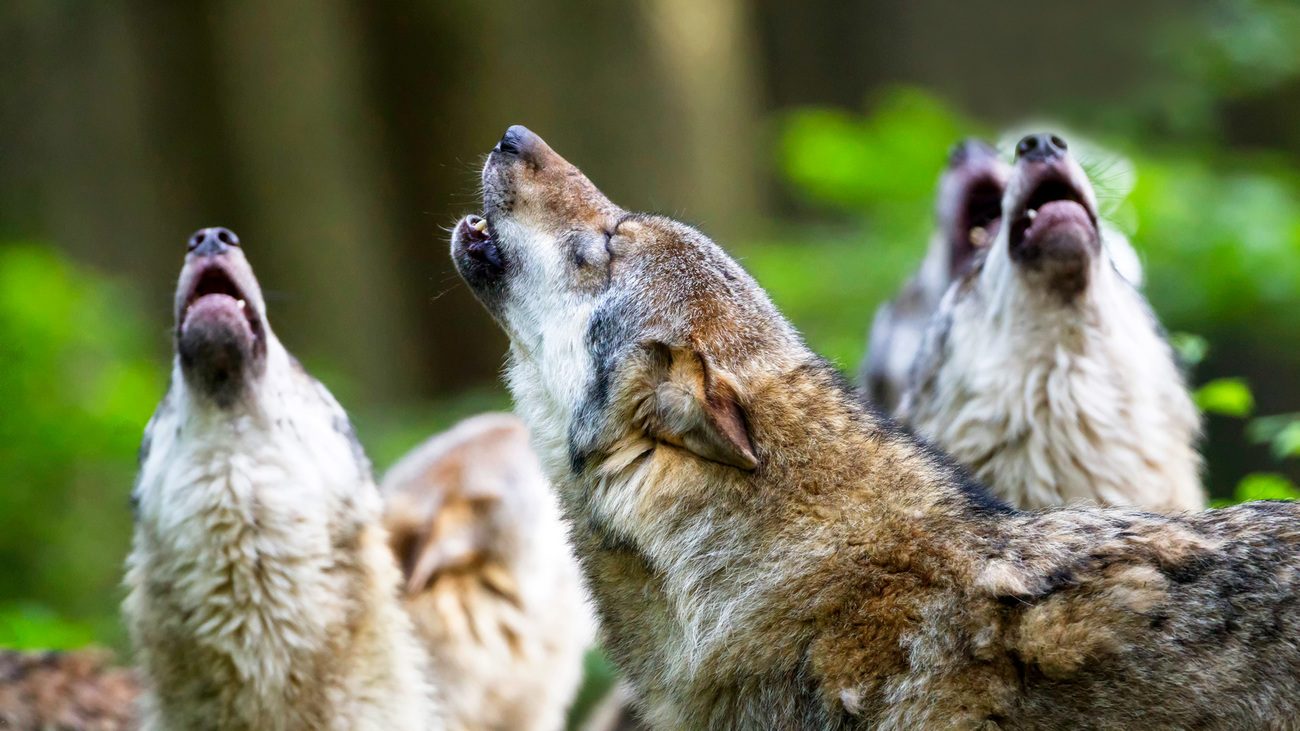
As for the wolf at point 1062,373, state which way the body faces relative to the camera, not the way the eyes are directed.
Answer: toward the camera

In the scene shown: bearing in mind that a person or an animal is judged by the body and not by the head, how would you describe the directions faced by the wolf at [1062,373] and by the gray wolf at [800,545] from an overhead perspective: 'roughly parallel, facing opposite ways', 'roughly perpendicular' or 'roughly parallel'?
roughly perpendicular

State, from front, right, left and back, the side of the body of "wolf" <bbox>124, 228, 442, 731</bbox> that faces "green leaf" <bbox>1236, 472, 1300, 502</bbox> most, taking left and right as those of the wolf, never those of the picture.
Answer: left

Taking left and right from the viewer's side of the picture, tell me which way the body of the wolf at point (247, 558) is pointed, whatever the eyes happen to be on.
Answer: facing the viewer

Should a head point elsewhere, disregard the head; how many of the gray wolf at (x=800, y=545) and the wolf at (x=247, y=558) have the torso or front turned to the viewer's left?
1

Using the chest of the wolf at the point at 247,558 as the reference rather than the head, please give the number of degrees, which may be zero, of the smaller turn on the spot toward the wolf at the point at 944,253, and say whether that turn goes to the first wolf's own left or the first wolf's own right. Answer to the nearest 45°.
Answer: approximately 90° to the first wolf's own left

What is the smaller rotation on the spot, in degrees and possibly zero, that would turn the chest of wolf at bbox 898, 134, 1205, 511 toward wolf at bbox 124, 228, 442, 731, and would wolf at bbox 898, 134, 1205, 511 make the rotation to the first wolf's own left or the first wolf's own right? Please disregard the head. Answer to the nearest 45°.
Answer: approximately 45° to the first wolf's own right

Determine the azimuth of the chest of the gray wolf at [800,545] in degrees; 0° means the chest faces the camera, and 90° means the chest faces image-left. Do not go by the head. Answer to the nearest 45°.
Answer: approximately 90°
